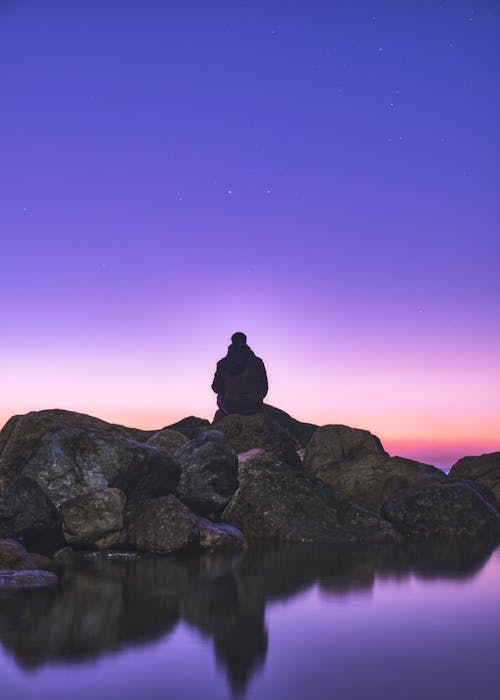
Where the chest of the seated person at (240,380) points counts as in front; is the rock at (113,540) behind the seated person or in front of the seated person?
behind

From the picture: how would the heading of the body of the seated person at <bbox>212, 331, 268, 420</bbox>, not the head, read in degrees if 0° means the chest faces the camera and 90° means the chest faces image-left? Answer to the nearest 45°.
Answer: approximately 180°

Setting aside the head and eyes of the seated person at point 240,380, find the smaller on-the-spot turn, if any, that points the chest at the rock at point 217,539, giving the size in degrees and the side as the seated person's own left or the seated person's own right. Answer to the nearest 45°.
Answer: approximately 180°

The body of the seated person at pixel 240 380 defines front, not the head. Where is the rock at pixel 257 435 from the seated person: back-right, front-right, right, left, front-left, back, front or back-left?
back

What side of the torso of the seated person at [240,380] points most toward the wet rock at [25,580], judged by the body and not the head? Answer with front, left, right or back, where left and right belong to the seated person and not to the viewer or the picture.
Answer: back

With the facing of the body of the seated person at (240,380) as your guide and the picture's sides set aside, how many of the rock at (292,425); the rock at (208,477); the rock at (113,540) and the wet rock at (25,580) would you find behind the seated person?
3

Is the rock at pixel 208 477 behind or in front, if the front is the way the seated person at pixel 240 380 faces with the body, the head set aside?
behind

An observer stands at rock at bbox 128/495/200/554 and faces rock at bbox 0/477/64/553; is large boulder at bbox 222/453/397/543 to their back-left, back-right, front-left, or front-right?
back-right

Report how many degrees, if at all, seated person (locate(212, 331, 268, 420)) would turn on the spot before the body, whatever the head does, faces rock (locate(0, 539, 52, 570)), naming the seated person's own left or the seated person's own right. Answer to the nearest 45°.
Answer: approximately 180°

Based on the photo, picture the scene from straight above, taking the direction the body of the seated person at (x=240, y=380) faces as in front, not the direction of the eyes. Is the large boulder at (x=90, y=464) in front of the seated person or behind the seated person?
behind

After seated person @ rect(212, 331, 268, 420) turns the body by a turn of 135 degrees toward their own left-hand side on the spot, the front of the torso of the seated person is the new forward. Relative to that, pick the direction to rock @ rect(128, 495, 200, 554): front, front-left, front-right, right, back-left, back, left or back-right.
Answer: front-left

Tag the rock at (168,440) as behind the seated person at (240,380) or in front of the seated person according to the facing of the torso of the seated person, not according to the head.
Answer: behind

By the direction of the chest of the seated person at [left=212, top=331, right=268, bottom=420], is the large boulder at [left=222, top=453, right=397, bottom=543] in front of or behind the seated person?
behind

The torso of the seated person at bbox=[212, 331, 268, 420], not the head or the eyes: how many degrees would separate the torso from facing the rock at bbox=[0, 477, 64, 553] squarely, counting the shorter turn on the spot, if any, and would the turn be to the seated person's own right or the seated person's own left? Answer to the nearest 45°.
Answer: approximately 180°

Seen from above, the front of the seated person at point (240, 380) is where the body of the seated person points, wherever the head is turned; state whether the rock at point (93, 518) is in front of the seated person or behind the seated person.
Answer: behind
